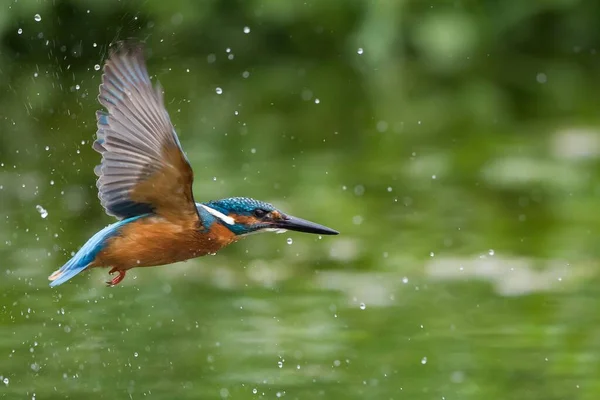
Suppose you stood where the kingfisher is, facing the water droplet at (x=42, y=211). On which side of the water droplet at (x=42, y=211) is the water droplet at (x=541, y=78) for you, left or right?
right

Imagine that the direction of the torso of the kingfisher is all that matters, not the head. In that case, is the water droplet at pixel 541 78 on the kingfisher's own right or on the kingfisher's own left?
on the kingfisher's own left

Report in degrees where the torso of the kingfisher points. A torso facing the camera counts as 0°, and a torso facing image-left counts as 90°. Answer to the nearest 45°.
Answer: approximately 270°
